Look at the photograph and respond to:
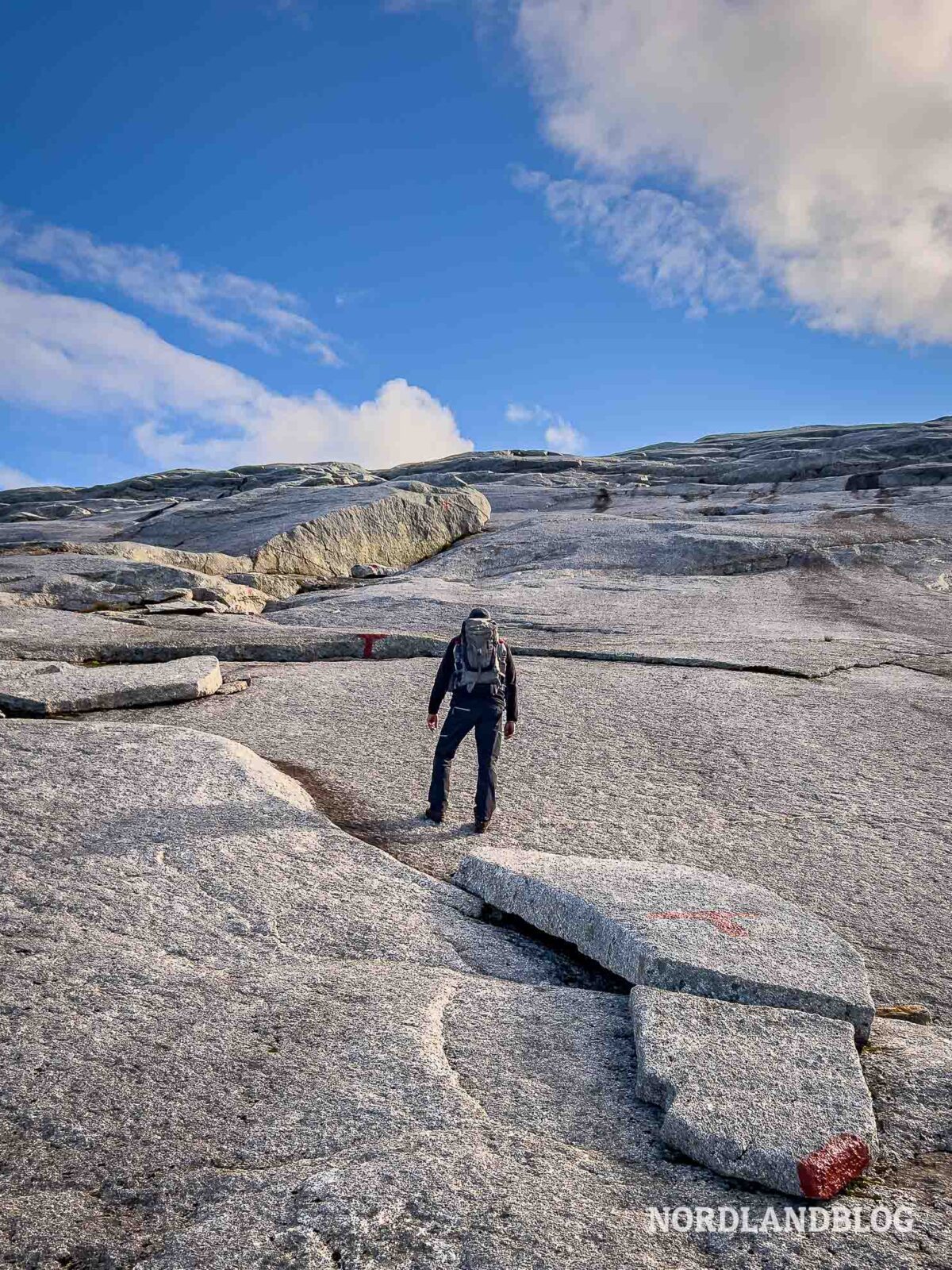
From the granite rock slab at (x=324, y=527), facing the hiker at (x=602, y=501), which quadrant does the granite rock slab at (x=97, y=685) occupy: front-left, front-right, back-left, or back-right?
back-right

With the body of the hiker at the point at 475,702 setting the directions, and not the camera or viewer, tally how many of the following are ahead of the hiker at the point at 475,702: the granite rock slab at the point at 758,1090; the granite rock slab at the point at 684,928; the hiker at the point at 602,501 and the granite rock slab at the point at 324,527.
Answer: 2

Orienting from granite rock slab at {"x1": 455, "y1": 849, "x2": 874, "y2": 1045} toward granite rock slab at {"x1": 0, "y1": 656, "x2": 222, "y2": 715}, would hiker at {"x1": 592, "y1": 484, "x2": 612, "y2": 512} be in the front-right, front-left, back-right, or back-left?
front-right

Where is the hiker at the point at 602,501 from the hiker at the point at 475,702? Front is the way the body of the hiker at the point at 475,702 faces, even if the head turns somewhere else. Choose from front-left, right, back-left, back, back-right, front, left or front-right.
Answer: front

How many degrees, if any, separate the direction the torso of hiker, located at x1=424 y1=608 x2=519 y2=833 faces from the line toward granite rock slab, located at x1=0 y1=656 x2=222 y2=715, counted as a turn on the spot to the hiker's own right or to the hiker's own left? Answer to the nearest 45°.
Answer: approximately 45° to the hiker's own left

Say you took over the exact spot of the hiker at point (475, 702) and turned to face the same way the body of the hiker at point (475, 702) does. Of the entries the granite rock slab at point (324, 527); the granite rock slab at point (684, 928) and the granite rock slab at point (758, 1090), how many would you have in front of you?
1

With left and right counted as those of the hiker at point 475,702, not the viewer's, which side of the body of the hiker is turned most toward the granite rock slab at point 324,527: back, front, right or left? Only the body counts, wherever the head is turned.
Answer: front

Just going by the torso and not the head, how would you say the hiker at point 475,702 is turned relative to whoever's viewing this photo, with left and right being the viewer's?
facing away from the viewer

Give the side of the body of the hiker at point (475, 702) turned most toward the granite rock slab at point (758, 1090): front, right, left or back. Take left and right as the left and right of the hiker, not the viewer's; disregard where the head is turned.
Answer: back

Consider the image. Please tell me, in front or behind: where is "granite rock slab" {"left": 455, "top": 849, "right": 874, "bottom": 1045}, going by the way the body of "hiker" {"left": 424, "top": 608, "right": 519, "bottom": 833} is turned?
behind

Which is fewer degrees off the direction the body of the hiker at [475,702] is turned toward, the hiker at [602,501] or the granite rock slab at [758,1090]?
the hiker

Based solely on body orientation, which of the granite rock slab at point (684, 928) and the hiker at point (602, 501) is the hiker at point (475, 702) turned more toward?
the hiker
